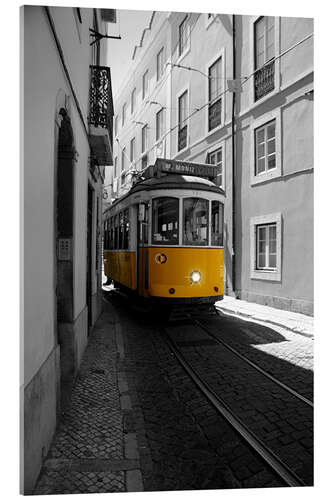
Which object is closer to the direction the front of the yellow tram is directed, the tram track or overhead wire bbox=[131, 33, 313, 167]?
the tram track

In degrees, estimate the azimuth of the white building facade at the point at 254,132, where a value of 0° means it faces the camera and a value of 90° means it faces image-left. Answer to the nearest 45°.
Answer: approximately 45°

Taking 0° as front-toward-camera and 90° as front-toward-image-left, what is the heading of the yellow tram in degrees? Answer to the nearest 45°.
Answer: approximately 315°

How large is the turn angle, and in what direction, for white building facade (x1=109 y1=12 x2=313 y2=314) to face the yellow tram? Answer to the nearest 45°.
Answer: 0° — it already faces it

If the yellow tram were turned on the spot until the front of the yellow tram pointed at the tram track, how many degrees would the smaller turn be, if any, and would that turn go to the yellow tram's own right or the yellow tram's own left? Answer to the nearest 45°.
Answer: approximately 45° to the yellow tram's own right

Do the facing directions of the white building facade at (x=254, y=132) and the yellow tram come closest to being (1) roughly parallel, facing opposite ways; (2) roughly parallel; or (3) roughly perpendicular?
roughly perpendicular

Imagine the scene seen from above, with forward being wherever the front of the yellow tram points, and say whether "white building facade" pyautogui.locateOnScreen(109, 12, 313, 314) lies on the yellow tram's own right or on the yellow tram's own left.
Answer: on the yellow tram's own left
